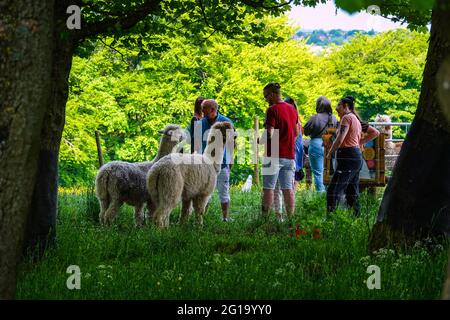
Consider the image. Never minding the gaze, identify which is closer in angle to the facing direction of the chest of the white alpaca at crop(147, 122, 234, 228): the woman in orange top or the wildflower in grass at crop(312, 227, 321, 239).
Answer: the woman in orange top

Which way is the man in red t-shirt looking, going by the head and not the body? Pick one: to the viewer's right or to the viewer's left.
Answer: to the viewer's left

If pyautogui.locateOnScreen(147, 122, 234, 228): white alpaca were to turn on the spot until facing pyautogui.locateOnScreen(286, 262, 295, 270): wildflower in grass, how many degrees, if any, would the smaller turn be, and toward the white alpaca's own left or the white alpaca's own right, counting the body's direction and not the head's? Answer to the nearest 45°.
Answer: approximately 135° to the white alpaca's own right

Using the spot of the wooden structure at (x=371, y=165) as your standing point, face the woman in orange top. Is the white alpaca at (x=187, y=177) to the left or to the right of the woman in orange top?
right

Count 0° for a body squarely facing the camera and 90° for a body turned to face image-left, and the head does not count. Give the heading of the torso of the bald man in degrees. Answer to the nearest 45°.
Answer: approximately 45°

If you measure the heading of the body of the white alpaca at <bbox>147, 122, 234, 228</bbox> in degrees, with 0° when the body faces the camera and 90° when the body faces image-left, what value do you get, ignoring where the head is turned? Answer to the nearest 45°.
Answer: approximately 225°

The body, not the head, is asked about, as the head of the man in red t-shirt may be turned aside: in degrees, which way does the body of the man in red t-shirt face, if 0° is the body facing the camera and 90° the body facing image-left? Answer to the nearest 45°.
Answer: approximately 135°

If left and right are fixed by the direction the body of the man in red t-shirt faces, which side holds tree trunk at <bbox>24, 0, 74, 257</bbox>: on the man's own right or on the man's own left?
on the man's own left

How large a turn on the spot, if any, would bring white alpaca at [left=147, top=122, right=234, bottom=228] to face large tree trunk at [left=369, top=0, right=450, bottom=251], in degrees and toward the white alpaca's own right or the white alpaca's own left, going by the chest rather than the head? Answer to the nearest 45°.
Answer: approximately 90° to the white alpaca's own right

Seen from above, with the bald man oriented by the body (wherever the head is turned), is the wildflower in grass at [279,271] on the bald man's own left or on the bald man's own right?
on the bald man's own left
